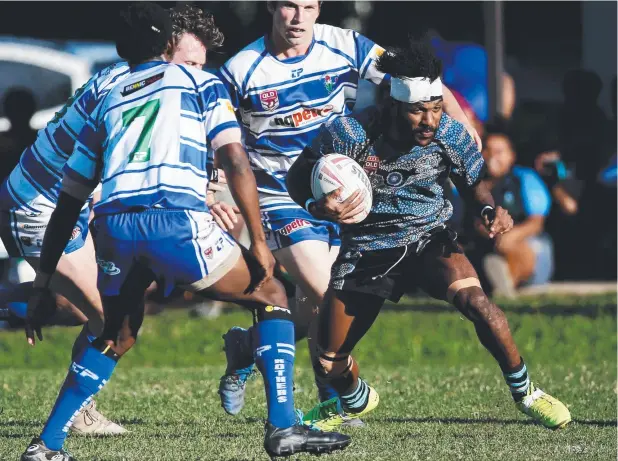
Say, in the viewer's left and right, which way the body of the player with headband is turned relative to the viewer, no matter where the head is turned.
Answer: facing the viewer

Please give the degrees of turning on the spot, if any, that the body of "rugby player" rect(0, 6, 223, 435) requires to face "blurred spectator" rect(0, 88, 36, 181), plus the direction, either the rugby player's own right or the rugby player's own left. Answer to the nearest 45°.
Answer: approximately 90° to the rugby player's own left

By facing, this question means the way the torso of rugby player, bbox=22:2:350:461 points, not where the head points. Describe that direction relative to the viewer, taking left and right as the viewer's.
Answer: facing away from the viewer and to the right of the viewer

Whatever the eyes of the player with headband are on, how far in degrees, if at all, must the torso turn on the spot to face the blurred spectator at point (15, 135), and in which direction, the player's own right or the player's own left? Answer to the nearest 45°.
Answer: approximately 135° to the player's own right

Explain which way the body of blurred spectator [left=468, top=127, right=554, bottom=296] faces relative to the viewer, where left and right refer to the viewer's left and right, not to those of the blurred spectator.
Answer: facing the viewer and to the left of the viewer

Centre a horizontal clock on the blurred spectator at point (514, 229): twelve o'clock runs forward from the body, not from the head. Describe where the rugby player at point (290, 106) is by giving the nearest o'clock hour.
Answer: The rugby player is roughly at 11 o'clock from the blurred spectator.

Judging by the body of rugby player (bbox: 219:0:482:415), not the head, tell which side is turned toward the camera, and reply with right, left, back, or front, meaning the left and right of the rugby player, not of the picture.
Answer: front

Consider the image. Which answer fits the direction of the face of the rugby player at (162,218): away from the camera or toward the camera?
away from the camera

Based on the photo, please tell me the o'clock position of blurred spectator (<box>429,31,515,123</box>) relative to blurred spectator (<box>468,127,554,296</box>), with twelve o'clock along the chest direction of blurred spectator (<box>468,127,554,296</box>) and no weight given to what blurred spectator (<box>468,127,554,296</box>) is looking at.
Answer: blurred spectator (<box>429,31,515,123</box>) is roughly at 4 o'clock from blurred spectator (<box>468,127,554,296</box>).

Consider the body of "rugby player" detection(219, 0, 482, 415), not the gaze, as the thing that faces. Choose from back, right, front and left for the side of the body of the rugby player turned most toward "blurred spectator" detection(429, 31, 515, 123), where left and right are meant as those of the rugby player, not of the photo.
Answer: back

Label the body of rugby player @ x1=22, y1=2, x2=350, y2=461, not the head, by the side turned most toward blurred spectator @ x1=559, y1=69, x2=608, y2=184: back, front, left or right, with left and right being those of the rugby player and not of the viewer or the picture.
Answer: front

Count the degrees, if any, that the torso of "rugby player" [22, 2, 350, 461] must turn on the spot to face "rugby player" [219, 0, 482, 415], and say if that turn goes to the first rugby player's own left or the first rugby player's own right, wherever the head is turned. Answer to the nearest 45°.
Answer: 0° — they already face them

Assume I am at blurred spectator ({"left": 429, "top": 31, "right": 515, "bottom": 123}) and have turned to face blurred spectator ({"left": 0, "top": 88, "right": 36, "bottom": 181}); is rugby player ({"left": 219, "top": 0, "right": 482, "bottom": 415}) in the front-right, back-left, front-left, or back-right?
front-left

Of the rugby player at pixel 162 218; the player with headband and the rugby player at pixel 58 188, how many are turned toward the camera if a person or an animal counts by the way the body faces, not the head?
1
